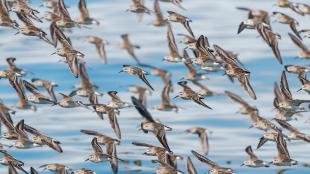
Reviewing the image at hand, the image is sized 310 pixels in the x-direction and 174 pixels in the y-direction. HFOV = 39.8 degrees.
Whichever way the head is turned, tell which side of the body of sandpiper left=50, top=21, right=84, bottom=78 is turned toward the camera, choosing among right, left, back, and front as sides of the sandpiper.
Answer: left

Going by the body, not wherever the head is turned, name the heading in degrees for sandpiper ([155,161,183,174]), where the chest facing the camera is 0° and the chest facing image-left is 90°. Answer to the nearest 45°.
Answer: approximately 90°

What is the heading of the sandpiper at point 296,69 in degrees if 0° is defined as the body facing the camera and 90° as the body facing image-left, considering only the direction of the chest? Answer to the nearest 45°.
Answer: approximately 90°

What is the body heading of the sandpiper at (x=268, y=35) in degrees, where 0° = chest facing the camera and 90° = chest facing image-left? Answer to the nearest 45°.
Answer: approximately 90°

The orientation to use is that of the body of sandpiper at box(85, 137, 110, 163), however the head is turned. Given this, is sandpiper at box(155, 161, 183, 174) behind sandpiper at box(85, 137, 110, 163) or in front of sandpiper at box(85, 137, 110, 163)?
behind

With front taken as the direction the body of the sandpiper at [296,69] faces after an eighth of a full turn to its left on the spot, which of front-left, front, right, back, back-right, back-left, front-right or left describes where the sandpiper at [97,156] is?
front

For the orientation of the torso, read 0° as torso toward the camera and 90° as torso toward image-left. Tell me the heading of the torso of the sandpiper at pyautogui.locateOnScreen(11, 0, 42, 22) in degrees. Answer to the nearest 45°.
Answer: approximately 90°
